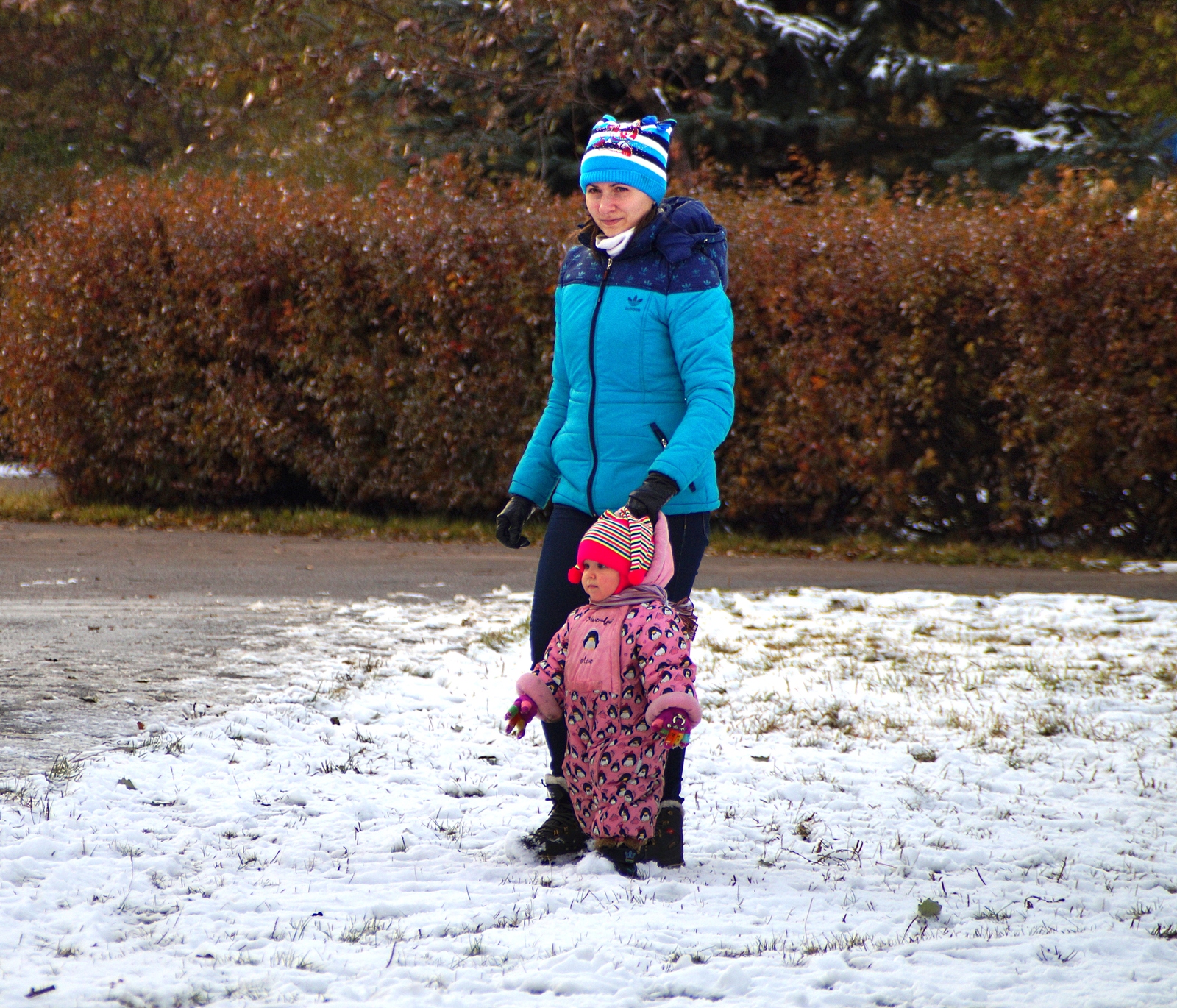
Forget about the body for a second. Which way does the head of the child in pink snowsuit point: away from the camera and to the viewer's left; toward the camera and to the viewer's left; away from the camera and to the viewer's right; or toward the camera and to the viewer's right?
toward the camera and to the viewer's left

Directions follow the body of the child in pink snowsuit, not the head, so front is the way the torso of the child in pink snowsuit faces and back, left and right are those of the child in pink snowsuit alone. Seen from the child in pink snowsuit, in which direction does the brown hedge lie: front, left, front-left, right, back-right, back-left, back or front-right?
back-right

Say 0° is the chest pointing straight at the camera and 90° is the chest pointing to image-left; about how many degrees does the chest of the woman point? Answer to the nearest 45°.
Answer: approximately 45°

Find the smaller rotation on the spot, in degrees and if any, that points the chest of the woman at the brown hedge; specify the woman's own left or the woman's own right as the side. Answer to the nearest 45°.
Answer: approximately 135° to the woman's own right
